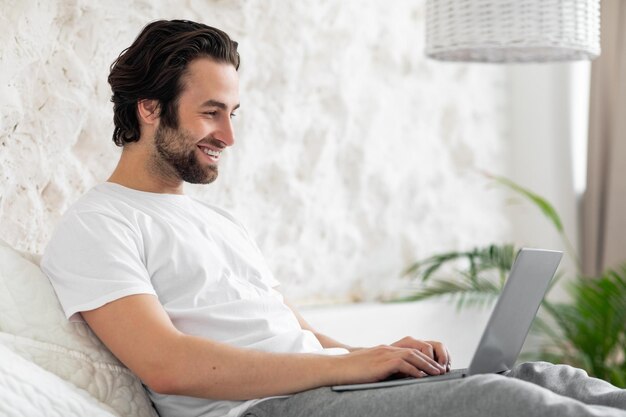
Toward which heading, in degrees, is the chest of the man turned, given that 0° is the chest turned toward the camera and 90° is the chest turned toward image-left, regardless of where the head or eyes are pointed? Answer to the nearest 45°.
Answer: approximately 270°

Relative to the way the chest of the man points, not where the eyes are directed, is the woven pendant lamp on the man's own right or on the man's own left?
on the man's own left
